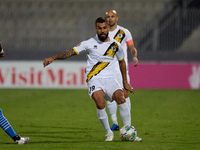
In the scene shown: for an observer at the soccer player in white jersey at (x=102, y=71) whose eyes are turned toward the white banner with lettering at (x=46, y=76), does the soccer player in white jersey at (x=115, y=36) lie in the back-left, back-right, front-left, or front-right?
front-right

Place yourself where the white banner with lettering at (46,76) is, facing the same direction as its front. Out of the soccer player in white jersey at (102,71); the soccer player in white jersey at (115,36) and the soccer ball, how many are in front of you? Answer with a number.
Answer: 3

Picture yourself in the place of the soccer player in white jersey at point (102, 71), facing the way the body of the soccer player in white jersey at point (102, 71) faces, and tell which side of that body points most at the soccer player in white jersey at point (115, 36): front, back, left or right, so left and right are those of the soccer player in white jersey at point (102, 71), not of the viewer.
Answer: back

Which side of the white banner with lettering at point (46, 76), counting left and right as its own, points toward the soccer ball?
front

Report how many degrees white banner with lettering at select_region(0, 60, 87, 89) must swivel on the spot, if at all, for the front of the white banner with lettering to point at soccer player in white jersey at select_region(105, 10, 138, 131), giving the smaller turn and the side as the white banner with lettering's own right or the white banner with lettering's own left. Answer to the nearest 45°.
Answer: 0° — it already faces them

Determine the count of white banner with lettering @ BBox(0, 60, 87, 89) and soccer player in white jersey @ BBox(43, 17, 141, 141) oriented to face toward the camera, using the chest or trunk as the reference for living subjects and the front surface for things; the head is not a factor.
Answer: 2

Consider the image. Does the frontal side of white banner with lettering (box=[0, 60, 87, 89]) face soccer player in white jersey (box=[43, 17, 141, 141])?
yes

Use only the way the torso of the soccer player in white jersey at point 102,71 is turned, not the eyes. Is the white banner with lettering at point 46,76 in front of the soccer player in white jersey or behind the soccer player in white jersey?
behind

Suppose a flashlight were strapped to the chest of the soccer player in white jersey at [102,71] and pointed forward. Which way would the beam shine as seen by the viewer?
toward the camera
